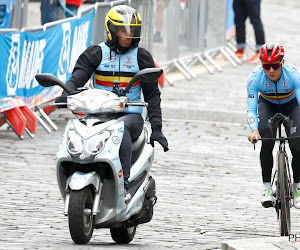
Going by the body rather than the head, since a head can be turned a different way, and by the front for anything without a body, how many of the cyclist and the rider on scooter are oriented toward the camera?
2

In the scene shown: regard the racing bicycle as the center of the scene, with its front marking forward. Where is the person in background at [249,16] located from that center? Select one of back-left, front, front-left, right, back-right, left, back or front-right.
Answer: back

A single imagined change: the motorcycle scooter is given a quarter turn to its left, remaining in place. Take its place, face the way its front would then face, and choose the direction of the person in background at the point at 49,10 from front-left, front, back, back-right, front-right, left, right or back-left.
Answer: back-left

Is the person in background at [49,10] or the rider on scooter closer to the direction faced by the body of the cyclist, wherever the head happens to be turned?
the rider on scooter

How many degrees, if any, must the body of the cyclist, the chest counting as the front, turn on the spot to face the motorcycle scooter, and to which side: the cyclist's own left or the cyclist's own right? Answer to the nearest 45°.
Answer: approximately 45° to the cyclist's own right

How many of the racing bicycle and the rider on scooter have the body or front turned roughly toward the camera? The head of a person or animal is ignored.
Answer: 2

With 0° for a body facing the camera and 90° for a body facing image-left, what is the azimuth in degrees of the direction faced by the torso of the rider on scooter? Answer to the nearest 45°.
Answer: approximately 0°

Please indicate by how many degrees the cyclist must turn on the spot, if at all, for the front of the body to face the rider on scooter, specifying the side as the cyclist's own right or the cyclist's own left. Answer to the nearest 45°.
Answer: approximately 45° to the cyclist's own right

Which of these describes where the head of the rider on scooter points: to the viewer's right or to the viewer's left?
to the viewer's right
